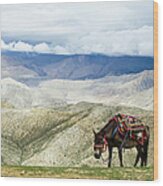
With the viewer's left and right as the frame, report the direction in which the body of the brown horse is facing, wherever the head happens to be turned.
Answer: facing to the left of the viewer
